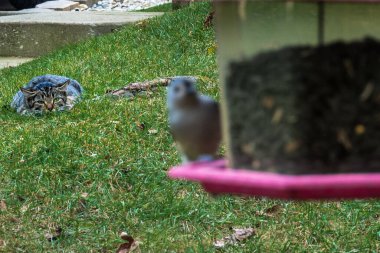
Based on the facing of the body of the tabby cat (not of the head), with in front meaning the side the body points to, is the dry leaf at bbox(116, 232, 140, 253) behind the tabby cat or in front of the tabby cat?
in front

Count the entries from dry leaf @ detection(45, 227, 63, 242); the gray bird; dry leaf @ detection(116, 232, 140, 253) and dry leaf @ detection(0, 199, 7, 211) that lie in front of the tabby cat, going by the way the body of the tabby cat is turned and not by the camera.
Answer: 4

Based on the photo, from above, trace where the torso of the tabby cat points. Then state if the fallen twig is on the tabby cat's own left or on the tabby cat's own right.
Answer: on the tabby cat's own left

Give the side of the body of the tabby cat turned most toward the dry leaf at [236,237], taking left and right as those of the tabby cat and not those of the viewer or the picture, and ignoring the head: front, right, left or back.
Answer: front

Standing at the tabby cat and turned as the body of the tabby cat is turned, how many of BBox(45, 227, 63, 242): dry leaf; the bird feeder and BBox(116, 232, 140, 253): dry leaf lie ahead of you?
3

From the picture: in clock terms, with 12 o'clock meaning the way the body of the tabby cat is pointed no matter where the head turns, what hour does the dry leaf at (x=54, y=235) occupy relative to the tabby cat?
The dry leaf is roughly at 12 o'clock from the tabby cat.

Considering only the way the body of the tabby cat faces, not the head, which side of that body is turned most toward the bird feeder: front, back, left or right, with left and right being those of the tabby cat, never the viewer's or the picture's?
front

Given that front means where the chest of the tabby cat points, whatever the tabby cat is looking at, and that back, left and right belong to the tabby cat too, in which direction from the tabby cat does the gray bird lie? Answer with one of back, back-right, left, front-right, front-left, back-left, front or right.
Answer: front

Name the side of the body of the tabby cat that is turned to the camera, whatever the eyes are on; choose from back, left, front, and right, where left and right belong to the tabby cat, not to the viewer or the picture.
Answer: front

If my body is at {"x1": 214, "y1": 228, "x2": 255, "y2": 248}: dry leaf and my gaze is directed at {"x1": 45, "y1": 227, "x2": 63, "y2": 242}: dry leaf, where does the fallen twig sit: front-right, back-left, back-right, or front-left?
front-right
